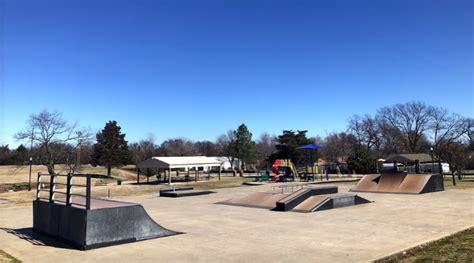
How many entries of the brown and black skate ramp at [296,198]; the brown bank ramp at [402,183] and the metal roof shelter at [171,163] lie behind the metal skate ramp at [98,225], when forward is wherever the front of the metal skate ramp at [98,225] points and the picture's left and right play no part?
0

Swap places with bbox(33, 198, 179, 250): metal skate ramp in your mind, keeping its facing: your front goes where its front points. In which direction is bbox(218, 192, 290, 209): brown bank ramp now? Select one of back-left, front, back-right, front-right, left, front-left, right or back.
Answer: front

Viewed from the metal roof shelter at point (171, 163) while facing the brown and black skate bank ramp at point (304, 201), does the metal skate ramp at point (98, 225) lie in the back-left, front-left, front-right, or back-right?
front-right

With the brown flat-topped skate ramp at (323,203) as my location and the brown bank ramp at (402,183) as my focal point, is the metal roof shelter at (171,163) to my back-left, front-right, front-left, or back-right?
front-left

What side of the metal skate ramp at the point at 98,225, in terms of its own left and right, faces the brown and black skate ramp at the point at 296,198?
front

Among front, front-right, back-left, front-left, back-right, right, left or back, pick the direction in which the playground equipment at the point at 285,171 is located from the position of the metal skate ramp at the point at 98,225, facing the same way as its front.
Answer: front

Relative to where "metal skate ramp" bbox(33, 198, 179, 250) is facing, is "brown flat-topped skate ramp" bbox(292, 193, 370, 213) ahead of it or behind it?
ahead

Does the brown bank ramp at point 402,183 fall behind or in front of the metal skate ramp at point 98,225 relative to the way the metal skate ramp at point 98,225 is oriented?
in front

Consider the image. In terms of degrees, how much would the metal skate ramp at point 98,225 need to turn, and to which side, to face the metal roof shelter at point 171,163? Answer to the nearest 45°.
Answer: approximately 45° to its left

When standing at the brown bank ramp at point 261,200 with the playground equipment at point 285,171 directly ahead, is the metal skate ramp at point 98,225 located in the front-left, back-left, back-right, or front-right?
back-left

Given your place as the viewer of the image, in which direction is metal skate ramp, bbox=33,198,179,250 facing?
facing away from the viewer and to the right of the viewer

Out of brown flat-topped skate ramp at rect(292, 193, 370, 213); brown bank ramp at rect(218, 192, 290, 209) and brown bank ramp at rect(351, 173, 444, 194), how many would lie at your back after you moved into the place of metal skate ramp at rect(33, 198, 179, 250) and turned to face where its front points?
0

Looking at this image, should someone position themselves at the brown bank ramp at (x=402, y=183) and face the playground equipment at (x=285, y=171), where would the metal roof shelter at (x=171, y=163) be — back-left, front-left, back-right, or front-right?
front-left

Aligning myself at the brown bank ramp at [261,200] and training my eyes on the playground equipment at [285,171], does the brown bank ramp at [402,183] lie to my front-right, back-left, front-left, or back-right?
front-right
